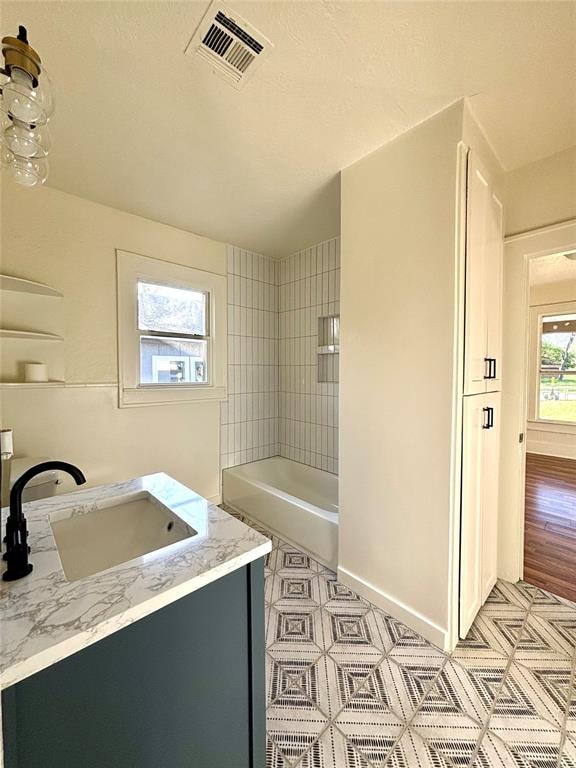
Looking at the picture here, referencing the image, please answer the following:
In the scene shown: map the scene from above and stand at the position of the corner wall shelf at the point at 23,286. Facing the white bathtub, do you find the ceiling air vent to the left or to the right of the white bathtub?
right

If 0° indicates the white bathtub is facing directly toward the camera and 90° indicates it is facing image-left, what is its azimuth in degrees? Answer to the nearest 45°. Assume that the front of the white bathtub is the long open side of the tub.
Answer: approximately 45°

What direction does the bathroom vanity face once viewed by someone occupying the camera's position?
facing away from the viewer and to the right of the viewer

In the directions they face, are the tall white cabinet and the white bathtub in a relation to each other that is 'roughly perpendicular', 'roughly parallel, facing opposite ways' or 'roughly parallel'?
roughly perpendicular

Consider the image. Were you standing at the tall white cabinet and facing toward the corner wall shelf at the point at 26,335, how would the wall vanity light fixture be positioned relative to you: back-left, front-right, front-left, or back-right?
front-left

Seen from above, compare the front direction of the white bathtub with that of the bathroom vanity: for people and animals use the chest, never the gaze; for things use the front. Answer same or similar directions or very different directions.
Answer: very different directions
